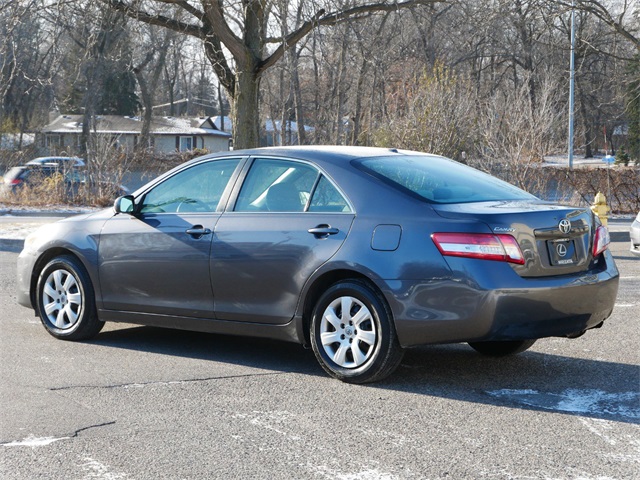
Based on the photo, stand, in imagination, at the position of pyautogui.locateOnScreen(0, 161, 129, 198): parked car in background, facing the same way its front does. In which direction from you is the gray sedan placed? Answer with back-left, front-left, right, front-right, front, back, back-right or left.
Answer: right

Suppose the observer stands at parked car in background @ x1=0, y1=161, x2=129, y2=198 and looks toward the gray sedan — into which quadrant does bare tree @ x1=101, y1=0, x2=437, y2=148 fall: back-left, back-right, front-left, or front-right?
front-left

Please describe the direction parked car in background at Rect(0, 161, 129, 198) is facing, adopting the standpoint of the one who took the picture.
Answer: facing to the right of the viewer

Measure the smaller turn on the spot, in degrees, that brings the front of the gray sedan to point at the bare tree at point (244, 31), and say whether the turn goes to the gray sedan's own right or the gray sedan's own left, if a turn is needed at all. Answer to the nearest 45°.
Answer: approximately 45° to the gray sedan's own right

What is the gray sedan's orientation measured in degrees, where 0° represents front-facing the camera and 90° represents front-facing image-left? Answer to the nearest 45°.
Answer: approximately 135°

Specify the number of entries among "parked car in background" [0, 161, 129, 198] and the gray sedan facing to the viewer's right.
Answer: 1
